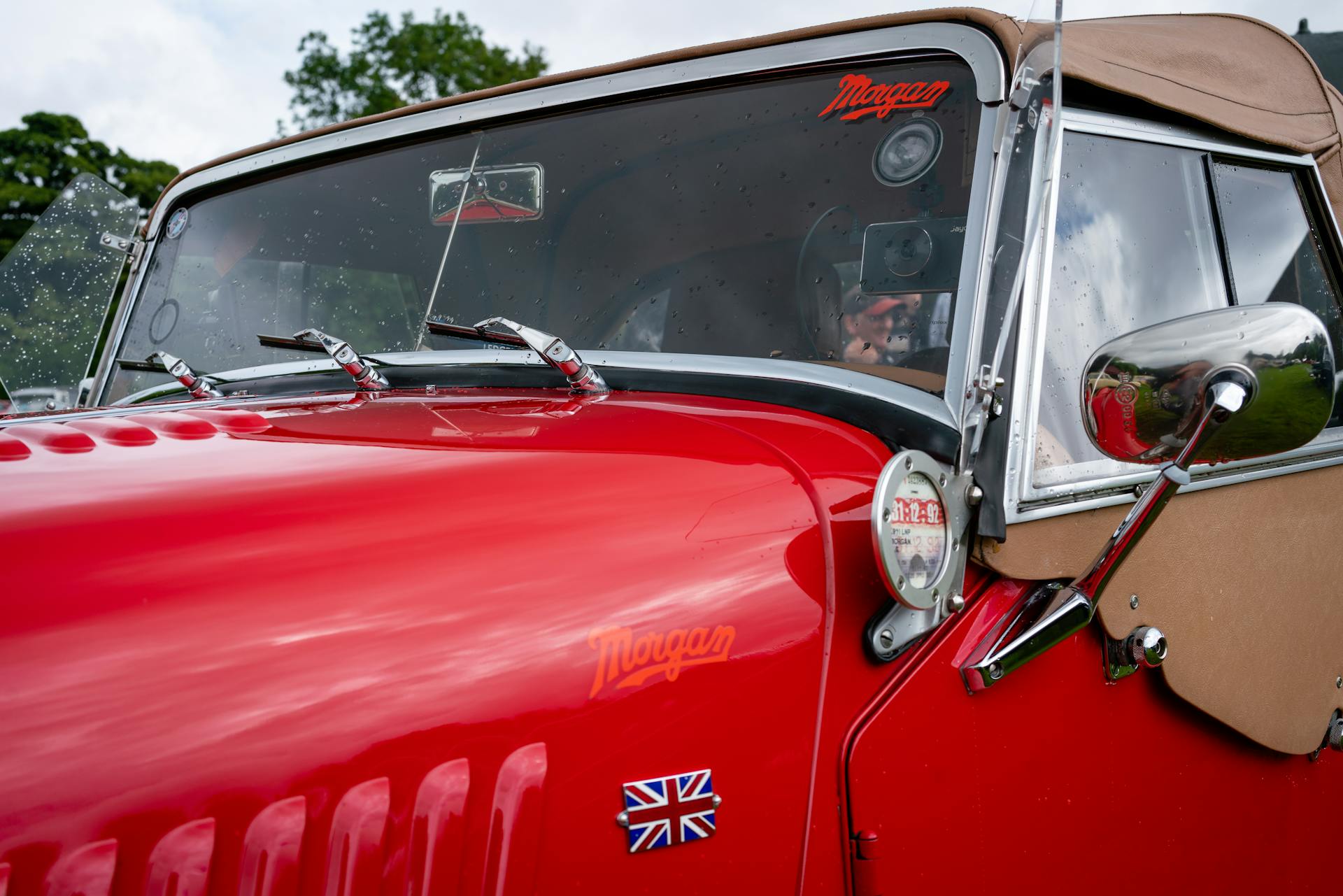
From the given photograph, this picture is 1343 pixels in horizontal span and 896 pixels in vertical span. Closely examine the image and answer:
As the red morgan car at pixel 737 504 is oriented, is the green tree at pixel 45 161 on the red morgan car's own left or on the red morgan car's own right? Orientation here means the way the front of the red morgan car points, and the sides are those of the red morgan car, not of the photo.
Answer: on the red morgan car's own right

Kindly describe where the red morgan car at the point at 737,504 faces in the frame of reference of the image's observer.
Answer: facing the viewer and to the left of the viewer

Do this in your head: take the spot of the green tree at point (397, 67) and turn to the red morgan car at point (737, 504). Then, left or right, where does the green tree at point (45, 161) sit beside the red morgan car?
right

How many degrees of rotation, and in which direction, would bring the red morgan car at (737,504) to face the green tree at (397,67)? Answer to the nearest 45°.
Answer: approximately 135° to its right
